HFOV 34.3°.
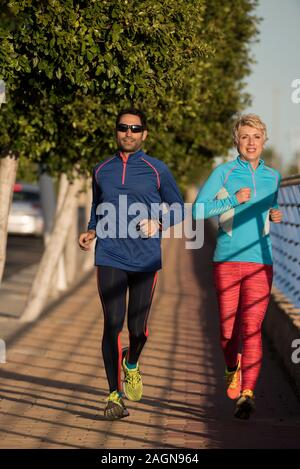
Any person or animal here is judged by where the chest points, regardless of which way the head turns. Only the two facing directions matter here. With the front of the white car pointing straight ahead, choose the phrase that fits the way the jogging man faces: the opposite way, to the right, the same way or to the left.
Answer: the opposite way

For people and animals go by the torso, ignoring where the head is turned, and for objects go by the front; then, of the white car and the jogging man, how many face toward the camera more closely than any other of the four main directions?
1

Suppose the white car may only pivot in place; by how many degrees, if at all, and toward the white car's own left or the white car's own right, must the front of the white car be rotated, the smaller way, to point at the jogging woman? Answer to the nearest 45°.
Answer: approximately 180°

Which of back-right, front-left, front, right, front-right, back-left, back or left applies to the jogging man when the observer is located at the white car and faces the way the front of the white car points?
back

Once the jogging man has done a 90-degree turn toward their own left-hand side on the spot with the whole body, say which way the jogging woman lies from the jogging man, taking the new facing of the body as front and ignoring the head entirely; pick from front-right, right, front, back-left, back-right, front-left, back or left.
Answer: front

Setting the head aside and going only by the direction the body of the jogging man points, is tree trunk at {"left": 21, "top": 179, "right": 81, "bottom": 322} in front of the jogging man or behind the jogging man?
behind

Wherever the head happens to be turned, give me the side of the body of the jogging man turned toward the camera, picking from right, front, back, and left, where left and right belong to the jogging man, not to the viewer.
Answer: front

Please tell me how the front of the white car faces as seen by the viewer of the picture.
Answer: facing away from the viewer

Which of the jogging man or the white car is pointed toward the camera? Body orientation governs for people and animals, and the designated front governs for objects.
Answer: the jogging man
